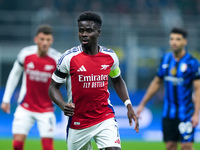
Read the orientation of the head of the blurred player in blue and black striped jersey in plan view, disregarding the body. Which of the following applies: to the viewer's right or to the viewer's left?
to the viewer's left

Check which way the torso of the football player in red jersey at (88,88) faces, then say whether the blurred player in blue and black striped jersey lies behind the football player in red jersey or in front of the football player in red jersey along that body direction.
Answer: behind

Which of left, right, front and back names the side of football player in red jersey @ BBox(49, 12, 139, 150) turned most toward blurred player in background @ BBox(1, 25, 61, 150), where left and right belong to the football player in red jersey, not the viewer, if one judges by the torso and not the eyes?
back

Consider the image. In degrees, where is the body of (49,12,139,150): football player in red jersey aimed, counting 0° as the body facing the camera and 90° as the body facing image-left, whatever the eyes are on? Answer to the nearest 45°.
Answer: approximately 0°
